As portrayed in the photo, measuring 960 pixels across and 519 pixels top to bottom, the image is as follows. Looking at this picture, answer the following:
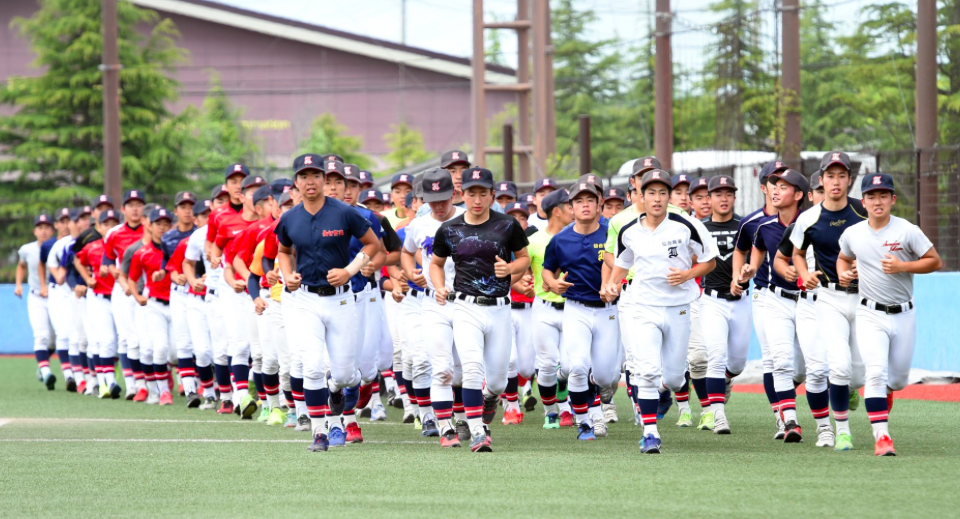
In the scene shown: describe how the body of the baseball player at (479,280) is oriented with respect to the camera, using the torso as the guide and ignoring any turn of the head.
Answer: toward the camera

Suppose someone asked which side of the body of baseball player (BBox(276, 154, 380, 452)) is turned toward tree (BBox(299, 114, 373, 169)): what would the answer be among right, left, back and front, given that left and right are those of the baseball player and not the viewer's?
back

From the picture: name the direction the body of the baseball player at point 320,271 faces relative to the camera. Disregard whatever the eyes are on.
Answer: toward the camera

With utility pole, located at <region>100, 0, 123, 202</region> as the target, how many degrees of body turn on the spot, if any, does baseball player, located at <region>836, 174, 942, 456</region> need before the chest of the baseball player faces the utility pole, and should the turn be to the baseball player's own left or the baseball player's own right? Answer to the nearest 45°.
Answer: approximately 135° to the baseball player's own right

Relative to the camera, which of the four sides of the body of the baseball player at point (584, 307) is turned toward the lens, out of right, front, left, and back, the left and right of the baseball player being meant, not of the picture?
front

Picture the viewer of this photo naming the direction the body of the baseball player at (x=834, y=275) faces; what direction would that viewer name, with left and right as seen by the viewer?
facing the viewer

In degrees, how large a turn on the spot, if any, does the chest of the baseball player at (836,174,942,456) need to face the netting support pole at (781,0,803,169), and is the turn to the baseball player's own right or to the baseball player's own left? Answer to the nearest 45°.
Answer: approximately 180°

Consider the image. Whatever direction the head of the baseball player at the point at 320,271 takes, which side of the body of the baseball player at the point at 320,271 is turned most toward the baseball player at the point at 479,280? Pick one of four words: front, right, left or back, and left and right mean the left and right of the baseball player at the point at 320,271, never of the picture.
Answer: left
